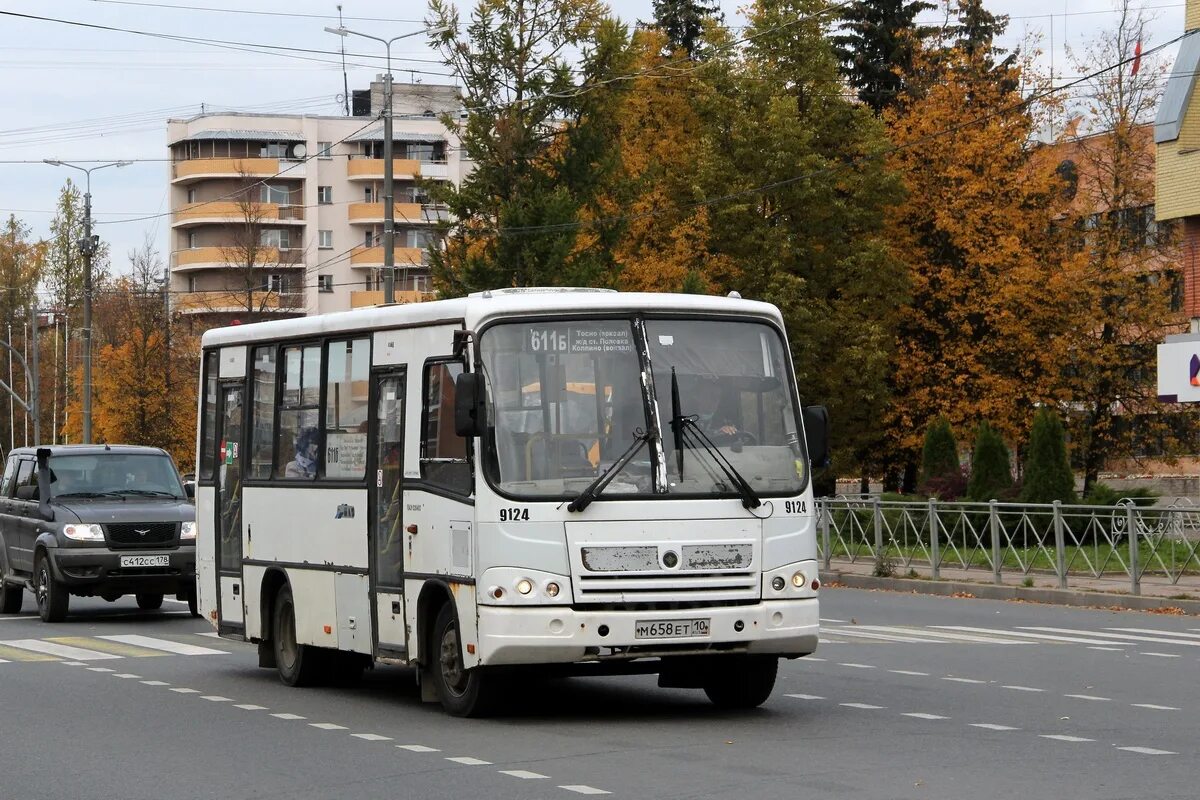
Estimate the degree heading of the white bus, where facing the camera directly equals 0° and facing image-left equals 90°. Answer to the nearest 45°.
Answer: approximately 315°

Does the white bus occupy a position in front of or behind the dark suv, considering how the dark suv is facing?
in front

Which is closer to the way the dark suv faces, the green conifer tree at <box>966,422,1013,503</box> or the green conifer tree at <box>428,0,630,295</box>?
the green conifer tree at <box>966,422,1013,503</box>

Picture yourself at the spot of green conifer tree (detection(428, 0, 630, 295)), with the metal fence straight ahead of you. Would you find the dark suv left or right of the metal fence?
right

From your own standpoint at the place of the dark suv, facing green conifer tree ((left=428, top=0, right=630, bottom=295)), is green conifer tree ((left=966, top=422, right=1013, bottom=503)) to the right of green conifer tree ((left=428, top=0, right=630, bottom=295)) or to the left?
right

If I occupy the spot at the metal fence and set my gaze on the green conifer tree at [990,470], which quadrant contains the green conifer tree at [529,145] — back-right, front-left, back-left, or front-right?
front-left

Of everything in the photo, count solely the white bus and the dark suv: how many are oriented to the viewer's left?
0

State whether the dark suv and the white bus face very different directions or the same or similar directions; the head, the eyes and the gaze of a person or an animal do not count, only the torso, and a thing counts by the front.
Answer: same or similar directions

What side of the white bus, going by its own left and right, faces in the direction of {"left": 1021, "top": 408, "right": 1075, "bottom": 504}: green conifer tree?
left

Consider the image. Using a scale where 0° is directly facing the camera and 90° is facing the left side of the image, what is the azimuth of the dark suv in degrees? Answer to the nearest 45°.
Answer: approximately 315°

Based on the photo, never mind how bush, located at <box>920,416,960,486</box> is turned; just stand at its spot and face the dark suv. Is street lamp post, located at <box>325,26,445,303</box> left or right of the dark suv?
right

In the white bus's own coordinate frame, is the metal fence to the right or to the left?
on its left
